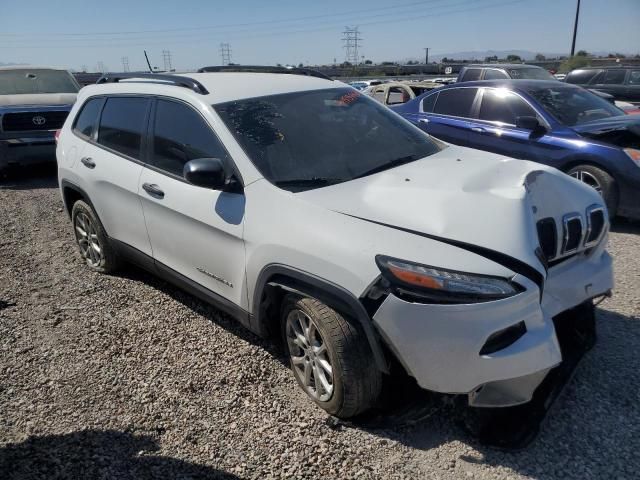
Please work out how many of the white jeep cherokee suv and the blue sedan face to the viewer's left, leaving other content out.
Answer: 0

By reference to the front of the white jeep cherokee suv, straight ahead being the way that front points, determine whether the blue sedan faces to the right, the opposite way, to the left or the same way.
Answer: the same way

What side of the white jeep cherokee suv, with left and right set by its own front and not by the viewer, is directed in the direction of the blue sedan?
left

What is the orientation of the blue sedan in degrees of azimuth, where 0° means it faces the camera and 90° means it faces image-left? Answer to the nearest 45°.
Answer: approximately 315°

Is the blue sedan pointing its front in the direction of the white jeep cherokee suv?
no

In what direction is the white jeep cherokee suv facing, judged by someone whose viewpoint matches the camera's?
facing the viewer and to the right of the viewer

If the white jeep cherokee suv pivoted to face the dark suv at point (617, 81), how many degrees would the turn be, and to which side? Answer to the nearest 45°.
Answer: approximately 90° to its left
